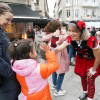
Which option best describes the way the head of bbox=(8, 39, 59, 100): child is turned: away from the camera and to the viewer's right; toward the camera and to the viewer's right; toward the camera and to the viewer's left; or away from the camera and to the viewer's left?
away from the camera and to the viewer's right

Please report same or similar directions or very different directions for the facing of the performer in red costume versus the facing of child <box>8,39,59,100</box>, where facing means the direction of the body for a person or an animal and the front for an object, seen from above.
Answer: very different directions

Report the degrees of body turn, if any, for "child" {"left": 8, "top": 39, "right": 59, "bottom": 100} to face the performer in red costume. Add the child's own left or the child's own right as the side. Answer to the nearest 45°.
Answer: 0° — they already face them

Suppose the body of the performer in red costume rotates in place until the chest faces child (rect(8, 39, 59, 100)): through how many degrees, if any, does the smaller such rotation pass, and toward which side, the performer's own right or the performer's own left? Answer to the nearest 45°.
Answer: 0° — they already face them

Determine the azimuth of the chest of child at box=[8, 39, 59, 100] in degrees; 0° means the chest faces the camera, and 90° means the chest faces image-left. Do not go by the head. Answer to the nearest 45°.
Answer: approximately 225°

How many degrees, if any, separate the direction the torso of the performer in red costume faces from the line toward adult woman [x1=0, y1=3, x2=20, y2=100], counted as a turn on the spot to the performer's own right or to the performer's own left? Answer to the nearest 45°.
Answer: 0° — they already face them
